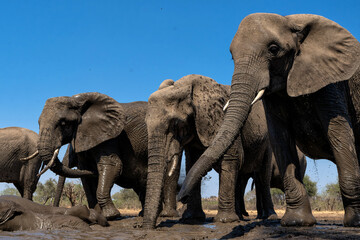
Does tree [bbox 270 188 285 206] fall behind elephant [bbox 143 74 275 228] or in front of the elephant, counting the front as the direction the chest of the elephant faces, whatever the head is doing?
behind

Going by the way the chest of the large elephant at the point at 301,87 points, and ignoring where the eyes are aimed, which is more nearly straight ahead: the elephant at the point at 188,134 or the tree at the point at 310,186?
the elephant

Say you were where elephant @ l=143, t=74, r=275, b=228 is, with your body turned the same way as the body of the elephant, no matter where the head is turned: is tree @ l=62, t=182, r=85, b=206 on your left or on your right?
on your right

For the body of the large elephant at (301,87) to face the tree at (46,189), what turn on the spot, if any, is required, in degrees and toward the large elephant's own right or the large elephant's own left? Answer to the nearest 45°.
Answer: approximately 90° to the large elephant's own right

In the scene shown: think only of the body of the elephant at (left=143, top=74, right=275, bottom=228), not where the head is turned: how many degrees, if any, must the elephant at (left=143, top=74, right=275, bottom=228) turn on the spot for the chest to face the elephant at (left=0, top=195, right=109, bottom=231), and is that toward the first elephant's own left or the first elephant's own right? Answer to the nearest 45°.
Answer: approximately 45° to the first elephant's own right

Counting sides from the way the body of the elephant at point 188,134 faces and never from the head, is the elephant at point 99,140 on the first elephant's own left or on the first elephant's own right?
on the first elephant's own right

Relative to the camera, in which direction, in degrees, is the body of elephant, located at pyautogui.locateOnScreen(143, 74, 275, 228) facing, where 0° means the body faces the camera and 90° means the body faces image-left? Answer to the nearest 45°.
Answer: approximately 45°

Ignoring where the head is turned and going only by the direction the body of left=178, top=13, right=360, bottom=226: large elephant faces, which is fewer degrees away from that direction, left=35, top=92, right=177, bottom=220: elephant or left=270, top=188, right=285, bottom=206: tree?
the elephant
